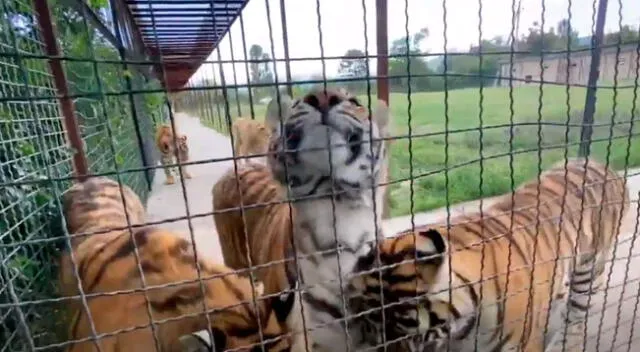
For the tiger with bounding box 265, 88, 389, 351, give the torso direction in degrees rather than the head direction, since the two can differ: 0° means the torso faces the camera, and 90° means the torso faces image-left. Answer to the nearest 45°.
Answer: approximately 0°

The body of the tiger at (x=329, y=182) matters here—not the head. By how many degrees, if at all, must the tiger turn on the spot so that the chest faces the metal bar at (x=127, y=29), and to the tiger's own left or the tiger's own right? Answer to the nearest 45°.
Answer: approximately 135° to the tiger's own right

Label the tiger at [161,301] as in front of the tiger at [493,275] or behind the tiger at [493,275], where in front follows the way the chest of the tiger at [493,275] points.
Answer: in front

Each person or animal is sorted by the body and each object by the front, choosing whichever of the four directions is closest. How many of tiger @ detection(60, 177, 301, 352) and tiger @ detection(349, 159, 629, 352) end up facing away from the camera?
0

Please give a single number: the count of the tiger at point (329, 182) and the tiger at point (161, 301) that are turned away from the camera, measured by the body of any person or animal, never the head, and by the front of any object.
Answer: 0

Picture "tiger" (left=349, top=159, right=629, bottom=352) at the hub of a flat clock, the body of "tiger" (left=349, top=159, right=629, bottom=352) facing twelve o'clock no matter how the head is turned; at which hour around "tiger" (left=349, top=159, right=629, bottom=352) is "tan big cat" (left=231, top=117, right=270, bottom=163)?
"tan big cat" (left=231, top=117, right=270, bottom=163) is roughly at 3 o'clock from "tiger" (left=349, top=159, right=629, bottom=352).

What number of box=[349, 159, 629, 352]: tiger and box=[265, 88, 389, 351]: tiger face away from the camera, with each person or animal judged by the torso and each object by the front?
0
